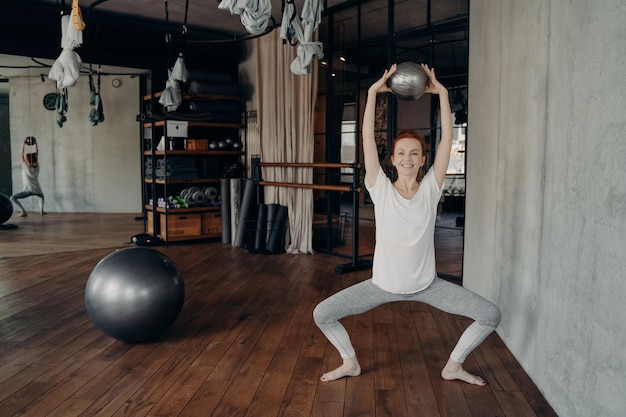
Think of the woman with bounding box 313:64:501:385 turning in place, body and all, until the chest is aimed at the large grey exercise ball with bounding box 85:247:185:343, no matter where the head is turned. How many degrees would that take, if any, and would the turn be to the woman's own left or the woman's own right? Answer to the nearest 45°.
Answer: approximately 90° to the woman's own right

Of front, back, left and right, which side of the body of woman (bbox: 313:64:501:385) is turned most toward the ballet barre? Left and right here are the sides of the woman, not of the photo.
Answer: back

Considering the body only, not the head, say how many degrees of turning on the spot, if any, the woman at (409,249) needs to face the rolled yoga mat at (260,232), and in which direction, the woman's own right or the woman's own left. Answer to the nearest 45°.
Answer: approximately 135° to the woman's own right

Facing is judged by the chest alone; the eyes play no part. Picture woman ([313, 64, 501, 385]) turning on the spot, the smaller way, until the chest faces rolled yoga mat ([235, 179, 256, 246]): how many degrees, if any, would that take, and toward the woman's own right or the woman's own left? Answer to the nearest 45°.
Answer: approximately 135° to the woman's own right

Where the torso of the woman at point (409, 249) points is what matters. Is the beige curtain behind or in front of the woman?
behind

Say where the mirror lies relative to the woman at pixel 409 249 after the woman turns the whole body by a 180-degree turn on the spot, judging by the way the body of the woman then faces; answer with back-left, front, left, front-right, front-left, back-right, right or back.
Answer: front-left

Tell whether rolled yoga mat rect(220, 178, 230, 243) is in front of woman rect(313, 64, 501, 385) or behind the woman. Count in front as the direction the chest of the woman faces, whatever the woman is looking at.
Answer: behind

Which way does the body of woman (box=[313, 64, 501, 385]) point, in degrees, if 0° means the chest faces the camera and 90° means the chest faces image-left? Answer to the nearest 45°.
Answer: approximately 0°
